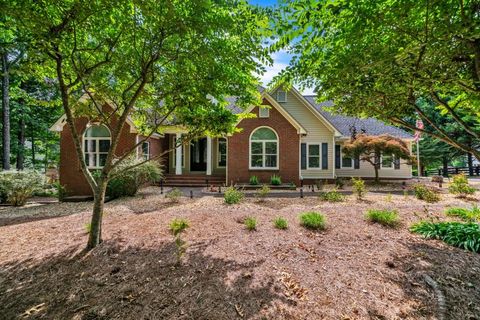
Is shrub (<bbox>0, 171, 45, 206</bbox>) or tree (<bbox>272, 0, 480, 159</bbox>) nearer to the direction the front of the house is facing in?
the tree

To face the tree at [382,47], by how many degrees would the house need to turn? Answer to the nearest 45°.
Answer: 0° — it already faces it

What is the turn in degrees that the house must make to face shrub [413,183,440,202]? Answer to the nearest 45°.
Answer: approximately 45° to its left

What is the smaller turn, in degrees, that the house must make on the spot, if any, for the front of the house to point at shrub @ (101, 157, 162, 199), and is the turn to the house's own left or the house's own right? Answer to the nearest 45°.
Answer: approximately 45° to the house's own right

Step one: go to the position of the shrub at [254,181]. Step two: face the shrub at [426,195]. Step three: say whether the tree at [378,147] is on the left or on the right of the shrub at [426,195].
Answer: left

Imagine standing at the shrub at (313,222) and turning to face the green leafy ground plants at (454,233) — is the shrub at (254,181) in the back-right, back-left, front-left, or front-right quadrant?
back-left

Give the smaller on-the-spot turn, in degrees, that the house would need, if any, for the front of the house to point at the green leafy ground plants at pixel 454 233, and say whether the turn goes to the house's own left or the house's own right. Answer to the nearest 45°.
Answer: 0° — it already faces it

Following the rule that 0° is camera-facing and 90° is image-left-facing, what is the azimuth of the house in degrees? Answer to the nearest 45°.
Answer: approximately 0°

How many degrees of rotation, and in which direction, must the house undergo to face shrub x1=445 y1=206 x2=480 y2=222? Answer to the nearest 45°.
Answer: approximately 45° to its left

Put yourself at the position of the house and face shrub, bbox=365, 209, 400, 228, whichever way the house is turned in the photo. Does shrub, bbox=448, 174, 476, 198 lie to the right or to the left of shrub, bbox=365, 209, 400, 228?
left

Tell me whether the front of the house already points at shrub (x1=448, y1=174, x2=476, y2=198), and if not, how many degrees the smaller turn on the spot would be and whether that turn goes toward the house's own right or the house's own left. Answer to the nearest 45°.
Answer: approximately 45° to the house's own left
